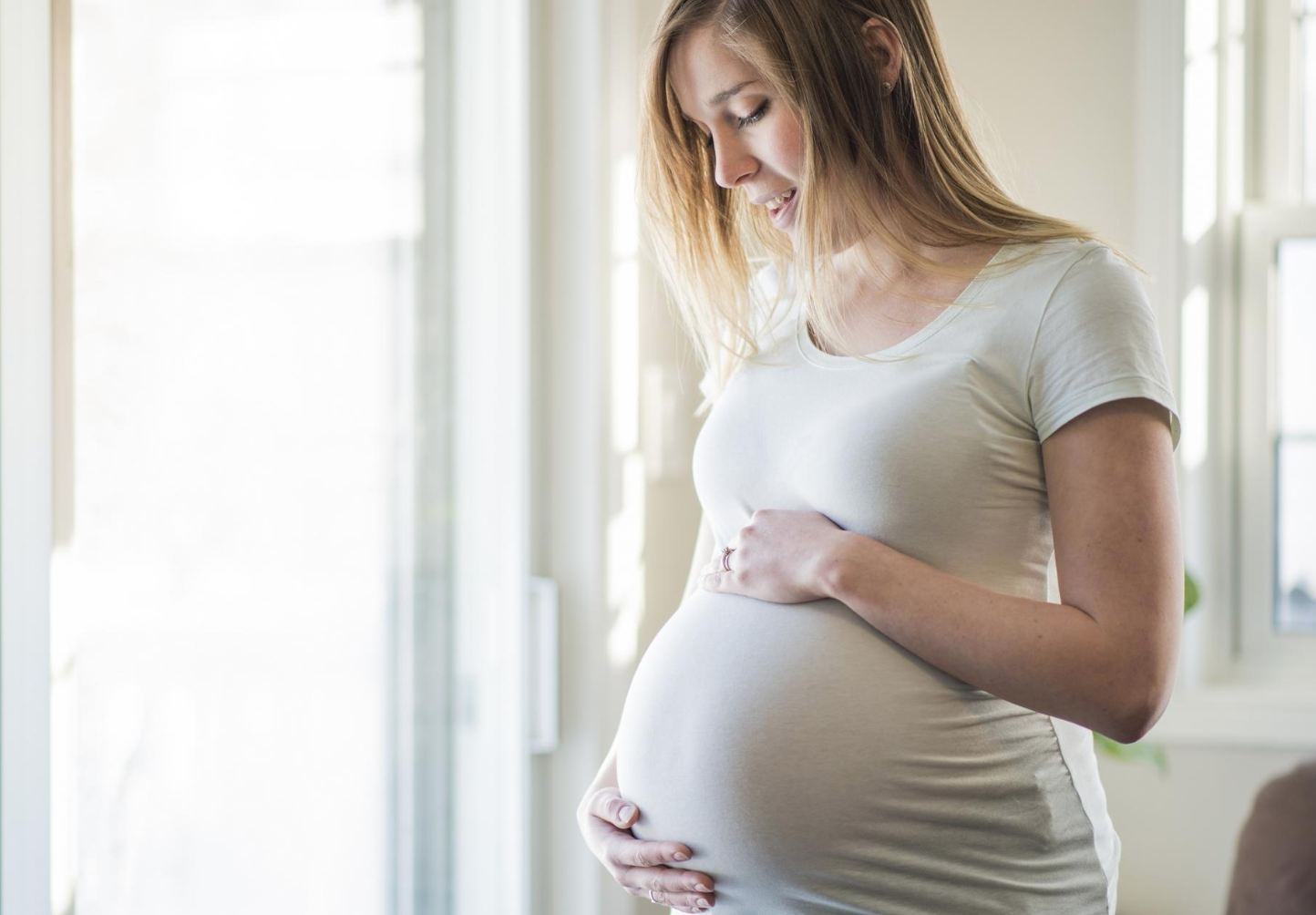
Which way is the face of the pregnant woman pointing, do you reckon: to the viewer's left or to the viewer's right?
to the viewer's left

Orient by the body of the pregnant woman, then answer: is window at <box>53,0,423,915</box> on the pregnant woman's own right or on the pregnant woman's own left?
on the pregnant woman's own right

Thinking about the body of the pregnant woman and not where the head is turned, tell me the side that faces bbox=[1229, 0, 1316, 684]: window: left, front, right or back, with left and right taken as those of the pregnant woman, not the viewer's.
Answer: back

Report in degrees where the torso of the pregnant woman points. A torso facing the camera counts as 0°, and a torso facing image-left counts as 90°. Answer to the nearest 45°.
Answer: approximately 45°
